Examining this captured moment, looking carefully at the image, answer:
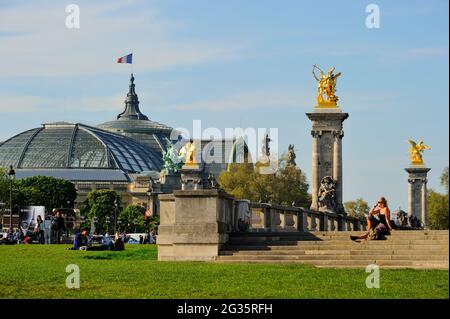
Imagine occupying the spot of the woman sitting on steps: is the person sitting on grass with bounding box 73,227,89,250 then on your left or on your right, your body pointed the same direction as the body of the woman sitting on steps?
on your right

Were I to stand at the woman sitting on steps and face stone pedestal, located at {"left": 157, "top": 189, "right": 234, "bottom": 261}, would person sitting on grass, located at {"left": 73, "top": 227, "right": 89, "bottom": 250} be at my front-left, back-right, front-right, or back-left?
front-right

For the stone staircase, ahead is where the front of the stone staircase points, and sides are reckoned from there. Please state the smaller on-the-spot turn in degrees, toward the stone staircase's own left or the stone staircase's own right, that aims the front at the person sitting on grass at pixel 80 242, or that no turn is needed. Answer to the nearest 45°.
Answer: approximately 135° to the stone staircase's own right

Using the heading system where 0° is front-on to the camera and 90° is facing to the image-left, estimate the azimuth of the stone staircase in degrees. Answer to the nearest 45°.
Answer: approximately 0°

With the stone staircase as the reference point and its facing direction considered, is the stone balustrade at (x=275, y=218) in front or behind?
behind

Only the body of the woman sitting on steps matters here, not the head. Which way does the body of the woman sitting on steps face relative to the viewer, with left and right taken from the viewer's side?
facing the viewer and to the left of the viewer

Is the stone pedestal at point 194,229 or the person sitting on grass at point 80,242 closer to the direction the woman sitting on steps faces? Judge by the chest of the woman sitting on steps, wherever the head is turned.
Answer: the stone pedestal

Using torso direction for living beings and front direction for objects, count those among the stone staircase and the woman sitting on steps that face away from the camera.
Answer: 0

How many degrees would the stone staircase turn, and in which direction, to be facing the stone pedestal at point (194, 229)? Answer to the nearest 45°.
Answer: approximately 90° to its right

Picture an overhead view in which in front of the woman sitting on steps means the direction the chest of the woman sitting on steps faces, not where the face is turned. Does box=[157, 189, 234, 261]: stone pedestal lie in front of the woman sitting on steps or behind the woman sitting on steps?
in front
